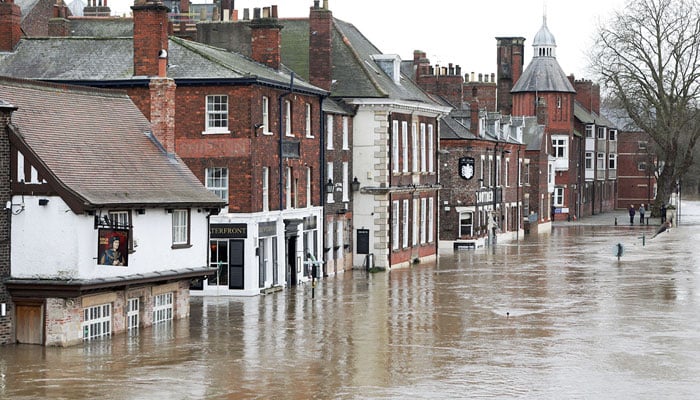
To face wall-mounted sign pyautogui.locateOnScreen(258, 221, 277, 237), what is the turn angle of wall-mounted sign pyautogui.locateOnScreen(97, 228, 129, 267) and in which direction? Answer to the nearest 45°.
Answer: approximately 135° to its left

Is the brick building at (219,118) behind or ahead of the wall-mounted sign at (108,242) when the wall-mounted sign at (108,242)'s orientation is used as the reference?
behind

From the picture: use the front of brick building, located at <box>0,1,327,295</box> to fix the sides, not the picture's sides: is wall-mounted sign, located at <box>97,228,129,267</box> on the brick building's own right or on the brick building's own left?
on the brick building's own right

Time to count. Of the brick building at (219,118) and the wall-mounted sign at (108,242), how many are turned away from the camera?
0
